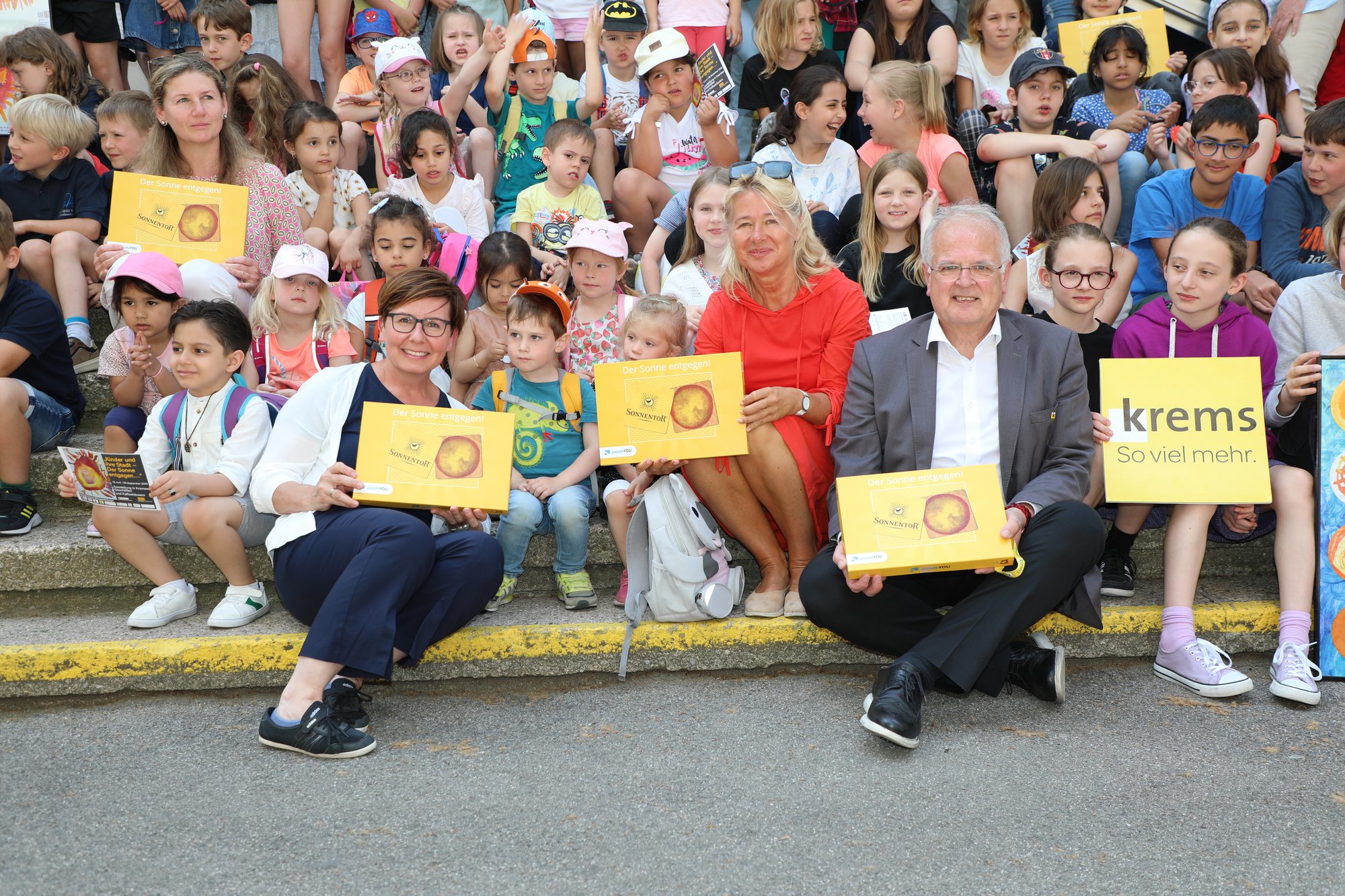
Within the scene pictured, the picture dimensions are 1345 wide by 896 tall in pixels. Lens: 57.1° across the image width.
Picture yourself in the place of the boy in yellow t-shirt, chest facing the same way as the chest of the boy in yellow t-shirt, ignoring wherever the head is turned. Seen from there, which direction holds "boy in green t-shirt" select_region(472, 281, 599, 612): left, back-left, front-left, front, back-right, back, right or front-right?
front

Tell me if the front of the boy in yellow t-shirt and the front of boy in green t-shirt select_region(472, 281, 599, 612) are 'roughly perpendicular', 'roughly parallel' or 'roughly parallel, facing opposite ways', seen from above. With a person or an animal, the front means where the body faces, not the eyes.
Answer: roughly parallel

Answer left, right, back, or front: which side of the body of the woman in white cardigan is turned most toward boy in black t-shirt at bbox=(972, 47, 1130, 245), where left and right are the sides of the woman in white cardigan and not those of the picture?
left

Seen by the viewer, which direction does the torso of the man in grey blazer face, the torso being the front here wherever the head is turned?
toward the camera

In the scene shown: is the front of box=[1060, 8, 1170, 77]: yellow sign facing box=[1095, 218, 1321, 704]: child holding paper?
yes

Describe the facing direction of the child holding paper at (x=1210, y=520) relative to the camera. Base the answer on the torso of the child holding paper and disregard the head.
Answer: toward the camera

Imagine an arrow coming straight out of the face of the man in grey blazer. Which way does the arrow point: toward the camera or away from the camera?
toward the camera

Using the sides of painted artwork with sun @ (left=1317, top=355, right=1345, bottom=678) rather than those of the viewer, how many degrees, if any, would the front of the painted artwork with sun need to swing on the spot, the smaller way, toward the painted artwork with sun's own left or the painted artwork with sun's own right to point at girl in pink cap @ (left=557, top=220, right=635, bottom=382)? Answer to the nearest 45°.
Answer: approximately 90° to the painted artwork with sun's own right

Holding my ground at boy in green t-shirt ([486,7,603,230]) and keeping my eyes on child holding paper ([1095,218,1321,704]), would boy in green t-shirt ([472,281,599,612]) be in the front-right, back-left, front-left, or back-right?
front-right

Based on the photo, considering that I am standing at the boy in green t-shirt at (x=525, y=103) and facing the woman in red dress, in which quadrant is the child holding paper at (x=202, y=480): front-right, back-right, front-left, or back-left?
front-right

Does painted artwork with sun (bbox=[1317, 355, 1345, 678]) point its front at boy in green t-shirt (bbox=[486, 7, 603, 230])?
no

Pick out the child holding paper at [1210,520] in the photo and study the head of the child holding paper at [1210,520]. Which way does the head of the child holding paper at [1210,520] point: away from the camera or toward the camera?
toward the camera

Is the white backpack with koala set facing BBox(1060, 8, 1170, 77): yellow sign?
no

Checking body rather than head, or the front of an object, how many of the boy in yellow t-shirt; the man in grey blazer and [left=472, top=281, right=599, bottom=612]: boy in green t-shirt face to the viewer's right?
0

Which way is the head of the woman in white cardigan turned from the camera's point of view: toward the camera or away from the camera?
toward the camera

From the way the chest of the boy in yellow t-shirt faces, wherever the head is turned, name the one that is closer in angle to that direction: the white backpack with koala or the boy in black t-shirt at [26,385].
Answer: the white backpack with koala

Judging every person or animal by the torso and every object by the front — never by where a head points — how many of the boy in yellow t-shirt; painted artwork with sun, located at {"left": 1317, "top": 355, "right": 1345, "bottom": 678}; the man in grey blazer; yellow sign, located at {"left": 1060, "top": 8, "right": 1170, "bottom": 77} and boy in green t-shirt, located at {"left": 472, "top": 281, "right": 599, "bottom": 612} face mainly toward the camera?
5
